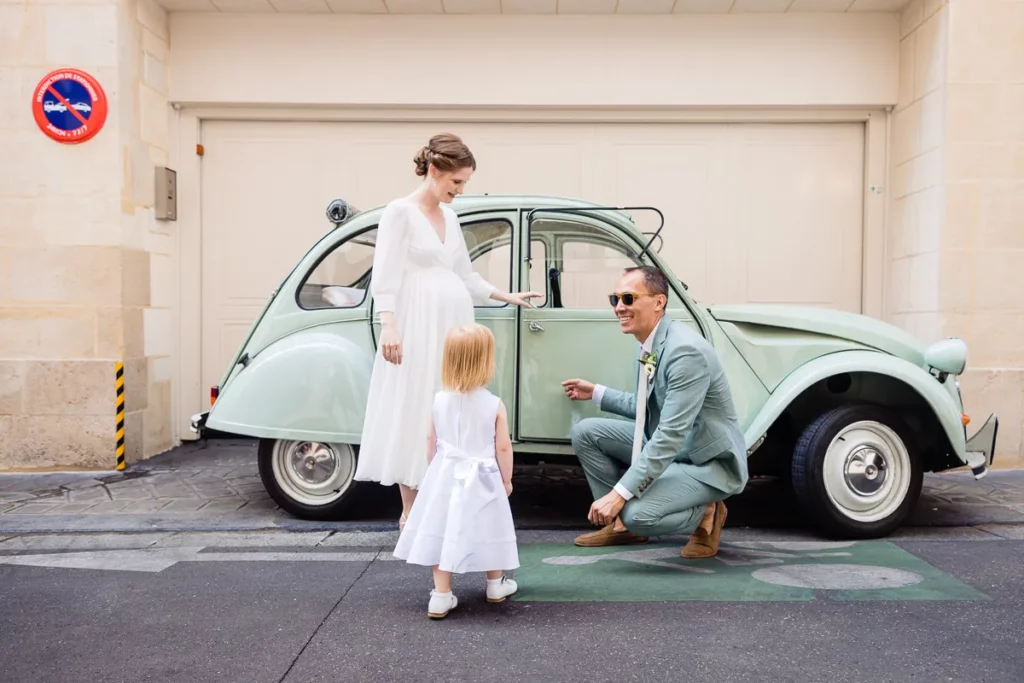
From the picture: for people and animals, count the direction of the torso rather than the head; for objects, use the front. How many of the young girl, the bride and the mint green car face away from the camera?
1

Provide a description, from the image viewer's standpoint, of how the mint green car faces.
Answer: facing to the right of the viewer

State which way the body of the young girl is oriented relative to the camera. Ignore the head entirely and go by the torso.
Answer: away from the camera

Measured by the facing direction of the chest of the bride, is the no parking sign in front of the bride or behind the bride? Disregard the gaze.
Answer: behind

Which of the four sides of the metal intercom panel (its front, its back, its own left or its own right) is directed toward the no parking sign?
right

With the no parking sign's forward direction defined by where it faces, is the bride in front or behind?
in front

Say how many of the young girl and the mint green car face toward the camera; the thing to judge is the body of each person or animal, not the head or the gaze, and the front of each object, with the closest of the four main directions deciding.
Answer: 0

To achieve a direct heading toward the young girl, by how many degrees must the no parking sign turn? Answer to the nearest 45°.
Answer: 0° — it already faces them

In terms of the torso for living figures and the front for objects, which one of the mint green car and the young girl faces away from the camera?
the young girl

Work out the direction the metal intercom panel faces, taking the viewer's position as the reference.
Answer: facing the viewer and to the right of the viewer

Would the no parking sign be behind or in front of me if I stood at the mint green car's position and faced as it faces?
behind

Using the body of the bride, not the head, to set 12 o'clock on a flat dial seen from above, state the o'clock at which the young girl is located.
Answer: The young girl is roughly at 1 o'clock from the bride.

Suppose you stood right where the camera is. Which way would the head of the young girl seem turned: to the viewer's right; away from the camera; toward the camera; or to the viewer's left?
away from the camera

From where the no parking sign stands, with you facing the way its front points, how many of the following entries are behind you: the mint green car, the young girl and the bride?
0

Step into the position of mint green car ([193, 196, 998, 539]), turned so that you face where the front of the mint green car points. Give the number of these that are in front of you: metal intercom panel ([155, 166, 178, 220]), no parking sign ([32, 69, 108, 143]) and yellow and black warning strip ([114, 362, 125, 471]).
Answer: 0

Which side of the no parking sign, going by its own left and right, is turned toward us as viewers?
front

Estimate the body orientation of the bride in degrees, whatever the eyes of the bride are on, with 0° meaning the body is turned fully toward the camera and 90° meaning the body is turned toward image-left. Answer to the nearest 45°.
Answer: approximately 315°

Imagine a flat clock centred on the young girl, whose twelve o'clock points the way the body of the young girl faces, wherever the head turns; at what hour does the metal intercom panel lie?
The metal intercom panel is roughly at 11 o'clock from the young girl.

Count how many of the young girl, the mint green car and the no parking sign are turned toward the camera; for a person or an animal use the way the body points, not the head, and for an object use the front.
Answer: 1
